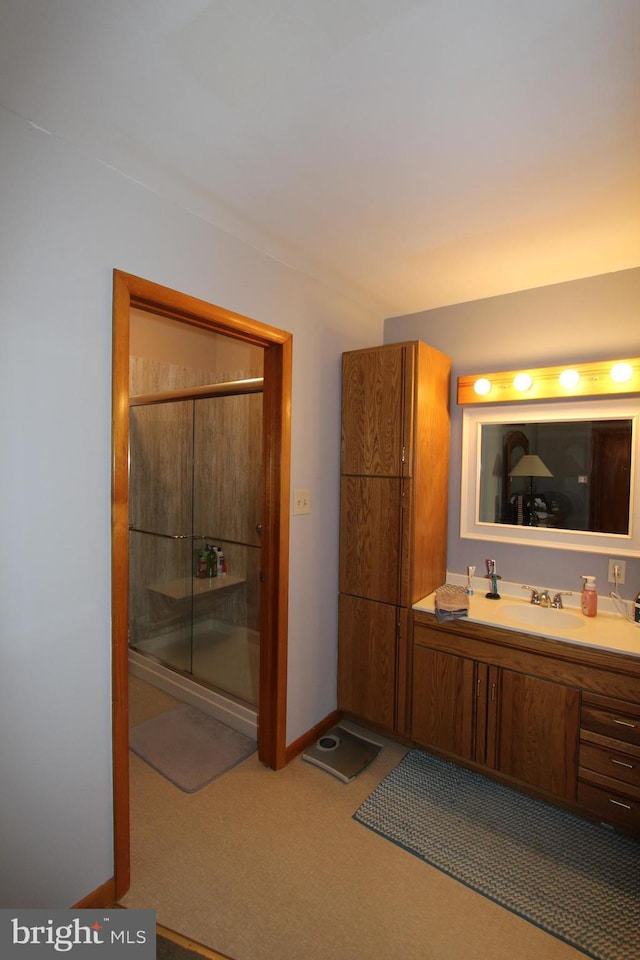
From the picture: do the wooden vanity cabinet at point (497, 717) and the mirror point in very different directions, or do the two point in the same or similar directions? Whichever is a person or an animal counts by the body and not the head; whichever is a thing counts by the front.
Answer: same or similar directions

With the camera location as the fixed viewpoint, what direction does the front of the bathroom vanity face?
facing the viewer and to the left of the viewer

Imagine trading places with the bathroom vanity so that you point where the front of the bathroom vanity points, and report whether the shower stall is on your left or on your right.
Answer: on your right

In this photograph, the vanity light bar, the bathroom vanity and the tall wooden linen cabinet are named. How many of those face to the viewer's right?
0

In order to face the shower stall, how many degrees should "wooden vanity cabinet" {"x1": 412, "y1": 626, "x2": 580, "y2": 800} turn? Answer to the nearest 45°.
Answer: approximately 45° to its right

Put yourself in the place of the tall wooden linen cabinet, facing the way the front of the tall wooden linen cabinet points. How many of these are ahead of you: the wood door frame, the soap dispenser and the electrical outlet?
1

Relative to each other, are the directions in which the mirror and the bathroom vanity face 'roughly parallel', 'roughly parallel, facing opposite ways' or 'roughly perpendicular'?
roughly parallel

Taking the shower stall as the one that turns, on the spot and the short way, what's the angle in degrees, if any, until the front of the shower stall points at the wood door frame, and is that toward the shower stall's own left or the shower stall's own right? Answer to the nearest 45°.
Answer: approximately 45° to the shower stall's own left

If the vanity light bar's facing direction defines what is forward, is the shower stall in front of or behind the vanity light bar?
in front
